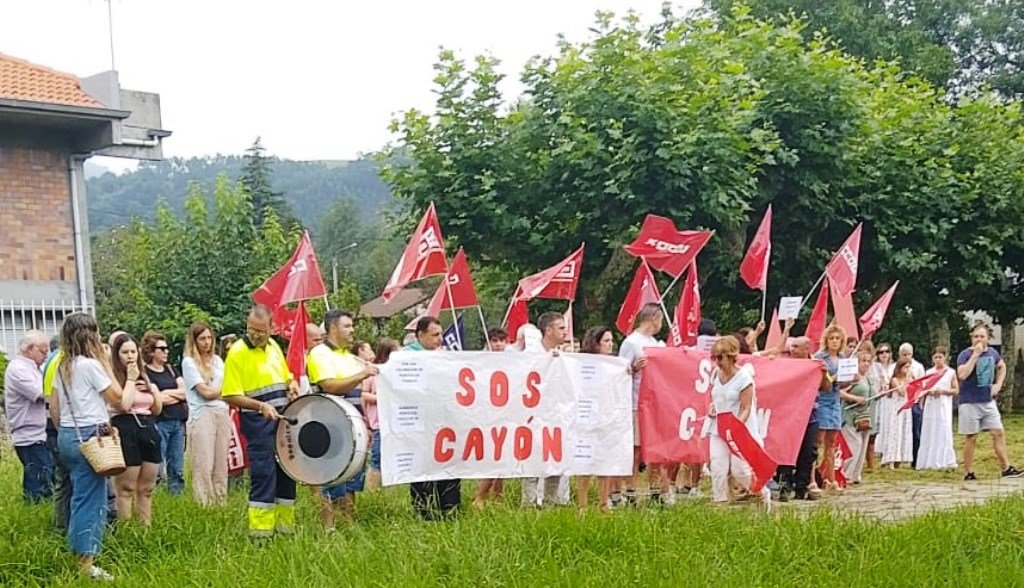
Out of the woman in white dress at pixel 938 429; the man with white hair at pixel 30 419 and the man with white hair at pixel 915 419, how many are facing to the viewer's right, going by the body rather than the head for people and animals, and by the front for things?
1

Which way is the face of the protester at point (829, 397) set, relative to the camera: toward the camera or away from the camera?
toward the camera

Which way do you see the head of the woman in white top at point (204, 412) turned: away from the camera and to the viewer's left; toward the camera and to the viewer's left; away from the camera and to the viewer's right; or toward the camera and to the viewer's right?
toward the camera and to the viewer's right

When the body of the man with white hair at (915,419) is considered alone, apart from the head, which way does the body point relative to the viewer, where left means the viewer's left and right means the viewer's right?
facing the viewer and to the left of the viewer

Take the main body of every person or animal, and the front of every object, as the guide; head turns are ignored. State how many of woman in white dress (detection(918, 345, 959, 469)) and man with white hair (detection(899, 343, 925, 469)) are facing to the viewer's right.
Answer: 0

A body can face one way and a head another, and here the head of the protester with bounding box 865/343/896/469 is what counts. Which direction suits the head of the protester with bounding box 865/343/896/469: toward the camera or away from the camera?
toward the camera

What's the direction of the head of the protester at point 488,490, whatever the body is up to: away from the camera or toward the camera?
toward the camera

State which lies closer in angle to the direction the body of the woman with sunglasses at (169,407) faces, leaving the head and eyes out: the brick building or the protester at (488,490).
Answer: the protester

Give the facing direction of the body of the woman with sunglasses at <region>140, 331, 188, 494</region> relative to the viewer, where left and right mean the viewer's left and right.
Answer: facing the viewer and to the right of the viewer

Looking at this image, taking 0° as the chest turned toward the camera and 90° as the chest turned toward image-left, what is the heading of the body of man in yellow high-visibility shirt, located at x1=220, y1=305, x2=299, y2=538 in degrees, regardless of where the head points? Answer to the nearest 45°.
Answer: approximately 315°

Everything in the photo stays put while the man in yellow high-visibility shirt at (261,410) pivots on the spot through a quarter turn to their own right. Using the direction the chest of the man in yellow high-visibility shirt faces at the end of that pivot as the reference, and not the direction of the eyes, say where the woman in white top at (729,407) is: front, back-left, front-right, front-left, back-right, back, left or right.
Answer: back-left

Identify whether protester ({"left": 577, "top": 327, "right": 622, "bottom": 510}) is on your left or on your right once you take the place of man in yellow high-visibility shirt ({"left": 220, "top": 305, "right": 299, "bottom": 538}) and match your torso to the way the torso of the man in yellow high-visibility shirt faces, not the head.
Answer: on your left

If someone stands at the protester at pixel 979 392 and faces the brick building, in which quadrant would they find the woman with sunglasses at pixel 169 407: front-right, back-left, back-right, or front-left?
front-left

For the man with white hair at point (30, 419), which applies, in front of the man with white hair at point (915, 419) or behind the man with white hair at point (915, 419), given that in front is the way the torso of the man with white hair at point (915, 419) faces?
in front
